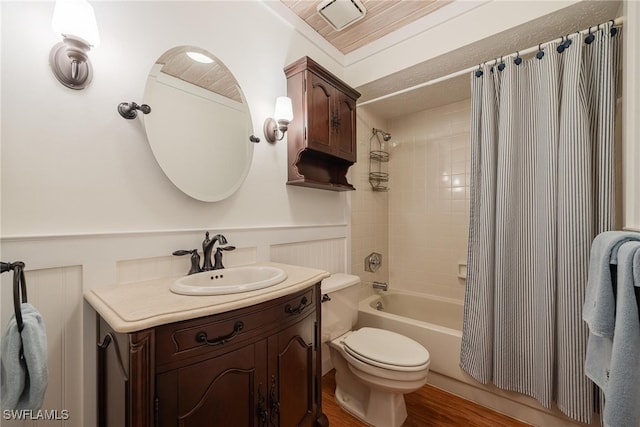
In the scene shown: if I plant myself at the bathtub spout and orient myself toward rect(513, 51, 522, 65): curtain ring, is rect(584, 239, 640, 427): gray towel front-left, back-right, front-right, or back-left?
front-right

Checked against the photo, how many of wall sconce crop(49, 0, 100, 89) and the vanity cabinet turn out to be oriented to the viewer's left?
0

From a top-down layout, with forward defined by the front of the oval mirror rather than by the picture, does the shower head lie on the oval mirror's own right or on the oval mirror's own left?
on the oval mirror's own left

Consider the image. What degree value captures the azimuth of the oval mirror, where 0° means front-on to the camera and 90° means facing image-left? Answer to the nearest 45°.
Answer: approximately 315°

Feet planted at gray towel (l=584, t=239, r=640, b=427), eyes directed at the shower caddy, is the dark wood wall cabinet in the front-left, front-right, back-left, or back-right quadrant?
front-left

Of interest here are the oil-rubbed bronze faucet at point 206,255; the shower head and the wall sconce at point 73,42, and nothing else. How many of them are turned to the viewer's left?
0

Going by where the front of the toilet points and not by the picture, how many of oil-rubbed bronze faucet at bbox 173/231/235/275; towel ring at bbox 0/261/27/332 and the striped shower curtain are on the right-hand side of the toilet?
2

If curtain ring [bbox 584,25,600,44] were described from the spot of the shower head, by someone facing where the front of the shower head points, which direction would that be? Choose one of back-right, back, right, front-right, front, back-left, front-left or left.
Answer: front

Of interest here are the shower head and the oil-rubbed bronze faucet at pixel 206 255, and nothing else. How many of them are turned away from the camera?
0

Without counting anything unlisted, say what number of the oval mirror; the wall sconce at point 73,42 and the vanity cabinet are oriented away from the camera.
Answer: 0

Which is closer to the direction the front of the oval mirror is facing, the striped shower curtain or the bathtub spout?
the striped shower curtain

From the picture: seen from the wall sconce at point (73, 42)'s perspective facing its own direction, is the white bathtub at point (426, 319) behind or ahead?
ahead

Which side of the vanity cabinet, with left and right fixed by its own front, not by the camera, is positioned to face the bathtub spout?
left

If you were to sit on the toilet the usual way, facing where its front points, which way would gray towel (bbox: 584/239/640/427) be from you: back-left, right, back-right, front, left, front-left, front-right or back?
front

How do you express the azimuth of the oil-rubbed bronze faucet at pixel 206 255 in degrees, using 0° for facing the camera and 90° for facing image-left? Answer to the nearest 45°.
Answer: approximately 315°

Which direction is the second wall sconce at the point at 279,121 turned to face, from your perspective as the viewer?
facing the viewer and to the right of the viewer
